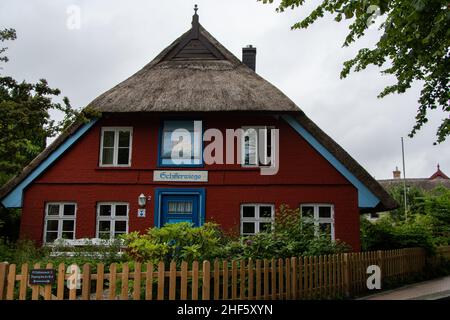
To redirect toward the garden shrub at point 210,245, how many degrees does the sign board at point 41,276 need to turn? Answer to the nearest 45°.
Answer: approximately 135° to its left

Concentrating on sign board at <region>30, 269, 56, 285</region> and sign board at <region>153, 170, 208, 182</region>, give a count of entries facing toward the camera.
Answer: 2

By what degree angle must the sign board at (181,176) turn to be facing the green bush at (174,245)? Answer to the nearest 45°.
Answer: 0° — it already faces it

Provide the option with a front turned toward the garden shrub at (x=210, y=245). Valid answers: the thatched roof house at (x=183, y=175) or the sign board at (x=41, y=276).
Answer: the thatched roof house

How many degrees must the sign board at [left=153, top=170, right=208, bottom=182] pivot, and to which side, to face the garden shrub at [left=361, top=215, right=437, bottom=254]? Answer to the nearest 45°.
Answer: approximately 90° to its left

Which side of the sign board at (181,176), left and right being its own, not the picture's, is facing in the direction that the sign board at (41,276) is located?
front

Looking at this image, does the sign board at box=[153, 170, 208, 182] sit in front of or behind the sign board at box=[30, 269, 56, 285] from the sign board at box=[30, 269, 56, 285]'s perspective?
behind

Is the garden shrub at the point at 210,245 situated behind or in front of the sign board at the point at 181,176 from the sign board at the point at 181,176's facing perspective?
in front

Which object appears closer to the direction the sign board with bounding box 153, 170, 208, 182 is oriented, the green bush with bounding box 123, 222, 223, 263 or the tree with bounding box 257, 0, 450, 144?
the green bush

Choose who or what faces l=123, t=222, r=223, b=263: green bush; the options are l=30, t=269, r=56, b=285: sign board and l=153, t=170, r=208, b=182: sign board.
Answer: l=153, t=170, r=208, b=182: sign board

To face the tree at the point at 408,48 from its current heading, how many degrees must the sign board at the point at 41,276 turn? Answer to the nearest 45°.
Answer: approximately 90° to its left

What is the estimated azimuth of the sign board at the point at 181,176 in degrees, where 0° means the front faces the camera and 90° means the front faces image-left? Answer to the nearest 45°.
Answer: approximately 0°

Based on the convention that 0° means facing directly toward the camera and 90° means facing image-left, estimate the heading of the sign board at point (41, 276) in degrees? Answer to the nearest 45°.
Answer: approximately 0°

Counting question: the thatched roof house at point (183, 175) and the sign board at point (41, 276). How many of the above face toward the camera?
2

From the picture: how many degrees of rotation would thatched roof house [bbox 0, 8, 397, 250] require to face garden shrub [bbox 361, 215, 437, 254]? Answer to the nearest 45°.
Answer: approximately 90° to its left
